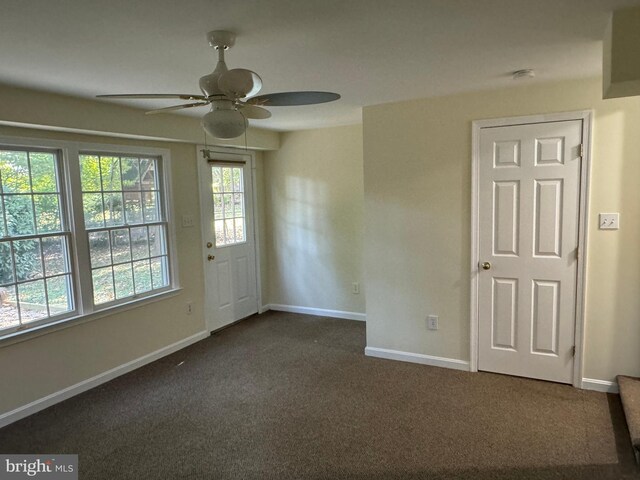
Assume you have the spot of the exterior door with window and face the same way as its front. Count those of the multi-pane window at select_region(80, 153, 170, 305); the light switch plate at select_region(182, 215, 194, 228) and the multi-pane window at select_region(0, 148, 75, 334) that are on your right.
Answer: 3

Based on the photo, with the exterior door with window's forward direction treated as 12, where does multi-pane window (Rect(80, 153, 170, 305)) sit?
The multi-pane window is roughly at 3 o'clock from the exterior door with window.

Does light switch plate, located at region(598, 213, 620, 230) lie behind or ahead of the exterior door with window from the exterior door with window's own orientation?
ahead

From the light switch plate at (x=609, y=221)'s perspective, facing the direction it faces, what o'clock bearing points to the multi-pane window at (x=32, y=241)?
The multi-pane window is roughly at 2 o'clock from the light switch plate.

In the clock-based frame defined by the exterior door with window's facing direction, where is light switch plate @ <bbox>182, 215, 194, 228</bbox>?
The light switch plate is roughly at 3 o'clock from the exterior door with window.

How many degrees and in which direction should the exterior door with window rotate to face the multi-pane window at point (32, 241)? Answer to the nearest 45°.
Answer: approximately 90° to its right

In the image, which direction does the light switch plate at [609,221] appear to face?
toward the camera

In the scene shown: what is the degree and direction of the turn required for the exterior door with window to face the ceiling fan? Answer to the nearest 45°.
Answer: approximately 45° to its right

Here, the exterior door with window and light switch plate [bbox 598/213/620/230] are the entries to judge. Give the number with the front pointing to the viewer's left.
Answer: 0

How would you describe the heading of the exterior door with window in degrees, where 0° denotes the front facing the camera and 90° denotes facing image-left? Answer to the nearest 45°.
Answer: approximately 315°

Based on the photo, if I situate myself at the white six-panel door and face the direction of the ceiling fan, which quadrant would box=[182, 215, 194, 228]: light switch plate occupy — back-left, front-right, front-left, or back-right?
front-right

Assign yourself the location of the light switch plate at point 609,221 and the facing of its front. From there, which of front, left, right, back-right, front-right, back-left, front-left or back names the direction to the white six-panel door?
right

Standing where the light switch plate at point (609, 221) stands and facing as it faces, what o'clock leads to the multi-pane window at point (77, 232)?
The multi-pane window is roughly at 2 o'clock from the light switch plate.

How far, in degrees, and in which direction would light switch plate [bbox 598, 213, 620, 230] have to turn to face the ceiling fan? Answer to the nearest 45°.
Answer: approximately 45° to its right
